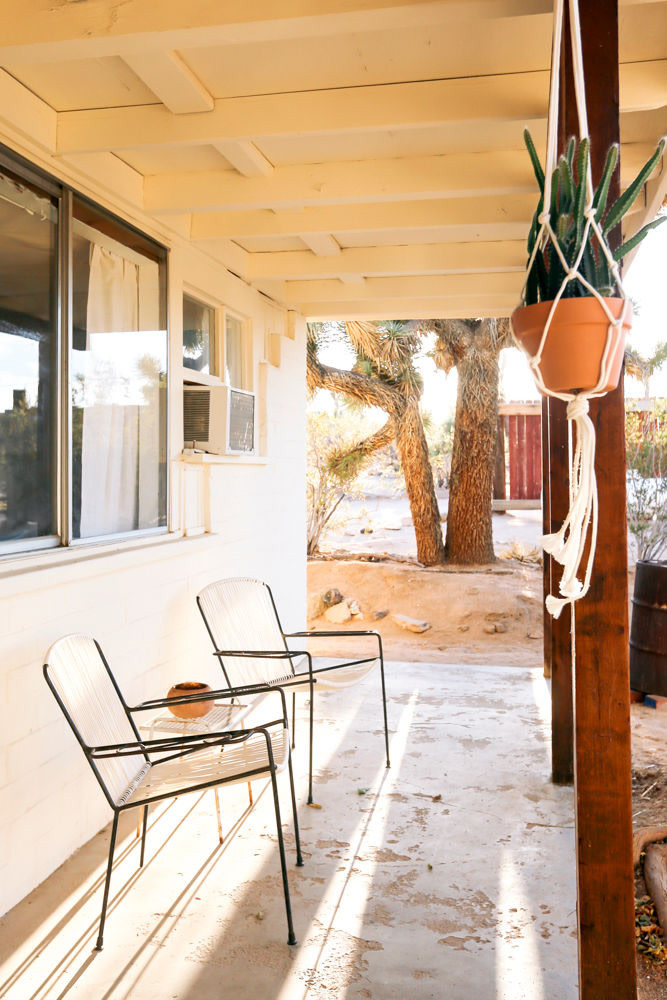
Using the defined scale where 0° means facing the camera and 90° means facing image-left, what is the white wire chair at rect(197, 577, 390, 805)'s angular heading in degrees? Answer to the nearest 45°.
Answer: approximately 315°

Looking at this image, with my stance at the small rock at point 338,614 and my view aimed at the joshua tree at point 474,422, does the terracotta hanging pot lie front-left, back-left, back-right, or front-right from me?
back-right

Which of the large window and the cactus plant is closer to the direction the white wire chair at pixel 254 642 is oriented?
the cactus plant

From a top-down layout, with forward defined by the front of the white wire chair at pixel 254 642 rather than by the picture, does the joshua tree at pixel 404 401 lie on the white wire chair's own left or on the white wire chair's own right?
on the white wire chair's own left

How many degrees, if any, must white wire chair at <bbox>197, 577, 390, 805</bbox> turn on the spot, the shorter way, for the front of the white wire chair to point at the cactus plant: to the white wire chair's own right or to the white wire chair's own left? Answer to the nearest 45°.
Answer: approximately 45° to the white wire chair's own right

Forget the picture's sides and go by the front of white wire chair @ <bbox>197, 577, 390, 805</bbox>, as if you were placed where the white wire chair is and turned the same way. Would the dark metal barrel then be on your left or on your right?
on your left

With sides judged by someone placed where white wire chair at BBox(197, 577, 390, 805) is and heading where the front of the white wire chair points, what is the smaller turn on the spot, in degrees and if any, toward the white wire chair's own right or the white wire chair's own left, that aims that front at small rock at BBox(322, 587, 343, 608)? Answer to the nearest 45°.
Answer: approximately 135° to the white wire chair's own left

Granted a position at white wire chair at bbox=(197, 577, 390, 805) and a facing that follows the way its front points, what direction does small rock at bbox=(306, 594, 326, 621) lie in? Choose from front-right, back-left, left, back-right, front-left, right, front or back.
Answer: back-left
